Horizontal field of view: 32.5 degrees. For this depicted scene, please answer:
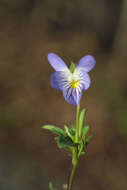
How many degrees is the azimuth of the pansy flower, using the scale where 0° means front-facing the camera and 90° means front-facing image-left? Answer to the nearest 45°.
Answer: approximately 0°
